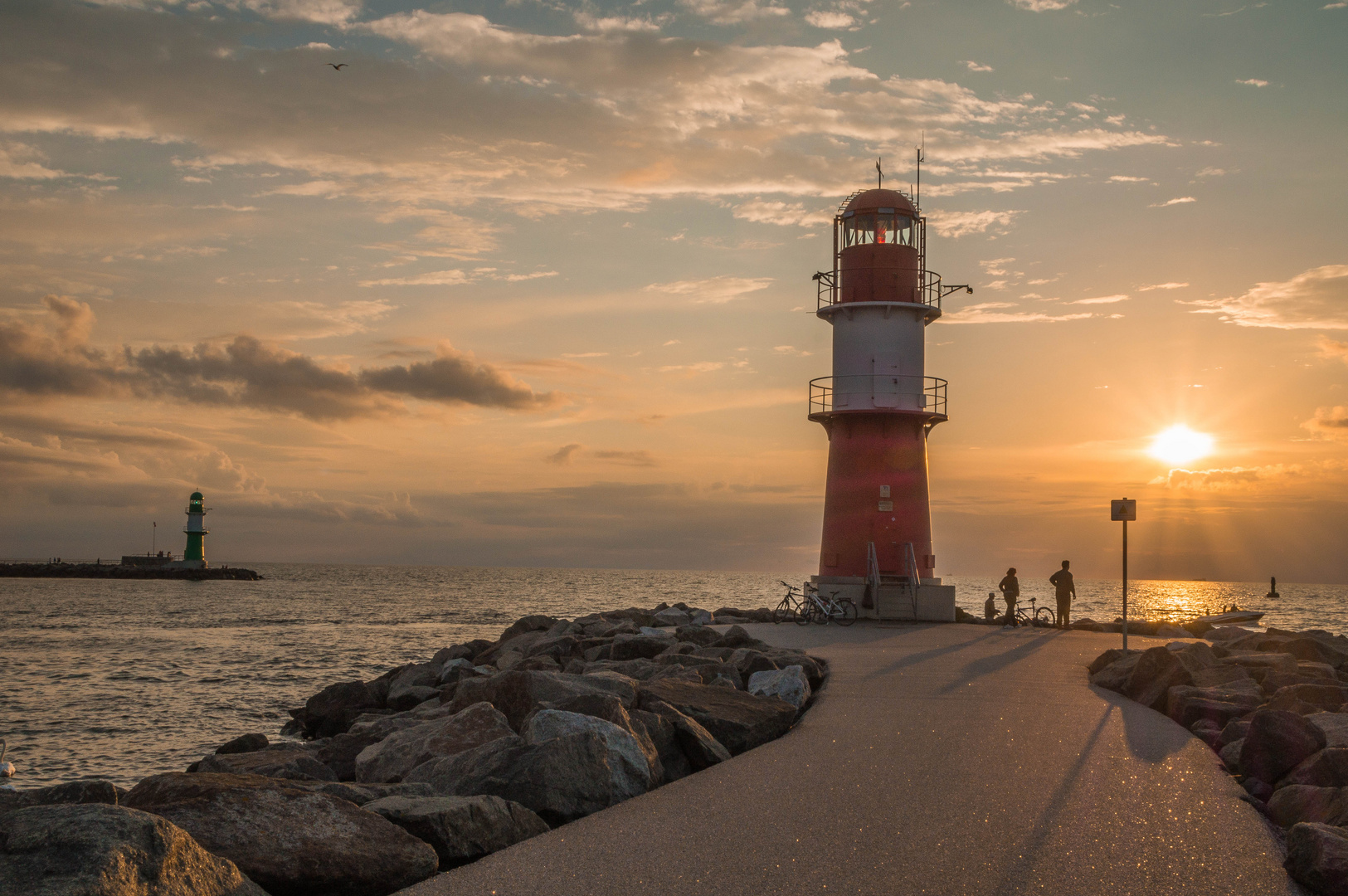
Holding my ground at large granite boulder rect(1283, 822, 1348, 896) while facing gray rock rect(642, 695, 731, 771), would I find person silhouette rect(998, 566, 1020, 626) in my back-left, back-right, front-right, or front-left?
front-right

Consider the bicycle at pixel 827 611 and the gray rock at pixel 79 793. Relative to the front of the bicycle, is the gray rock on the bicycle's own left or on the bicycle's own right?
on the bicycle's own left

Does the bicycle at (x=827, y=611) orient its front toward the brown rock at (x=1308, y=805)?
no

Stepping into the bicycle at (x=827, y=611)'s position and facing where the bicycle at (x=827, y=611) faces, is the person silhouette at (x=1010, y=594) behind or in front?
behind

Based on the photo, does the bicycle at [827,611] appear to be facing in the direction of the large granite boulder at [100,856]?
no

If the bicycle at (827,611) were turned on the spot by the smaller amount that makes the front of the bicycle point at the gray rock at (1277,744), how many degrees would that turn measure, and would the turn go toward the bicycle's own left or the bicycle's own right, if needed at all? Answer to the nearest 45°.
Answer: approximately 90° to the bicycle's own left

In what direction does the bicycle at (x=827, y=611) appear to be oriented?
to the viewer's left

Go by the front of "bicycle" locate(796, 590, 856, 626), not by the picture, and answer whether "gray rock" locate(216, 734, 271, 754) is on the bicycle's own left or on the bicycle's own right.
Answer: on the bicycle's own left

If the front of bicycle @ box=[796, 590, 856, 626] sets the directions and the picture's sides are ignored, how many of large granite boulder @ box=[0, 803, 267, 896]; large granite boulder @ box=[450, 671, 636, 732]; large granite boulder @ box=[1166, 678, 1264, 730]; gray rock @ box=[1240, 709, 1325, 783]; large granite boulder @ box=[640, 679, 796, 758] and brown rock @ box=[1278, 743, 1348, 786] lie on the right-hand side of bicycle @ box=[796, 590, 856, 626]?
0
